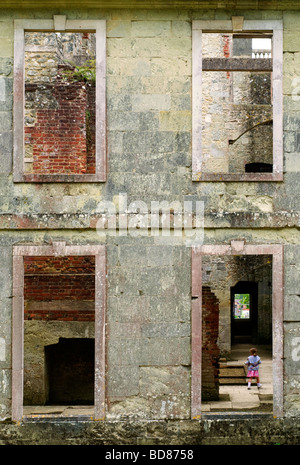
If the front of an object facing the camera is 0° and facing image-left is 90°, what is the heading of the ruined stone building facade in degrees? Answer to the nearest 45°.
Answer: approximately 0°
